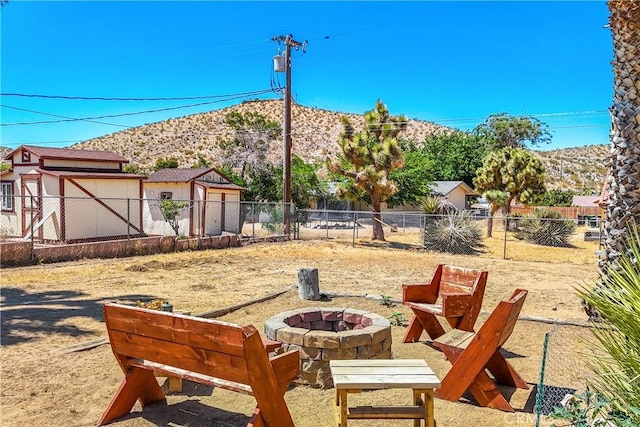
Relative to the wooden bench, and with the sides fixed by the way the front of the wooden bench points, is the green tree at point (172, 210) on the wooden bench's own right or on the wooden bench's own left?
on the wooden bench's own left

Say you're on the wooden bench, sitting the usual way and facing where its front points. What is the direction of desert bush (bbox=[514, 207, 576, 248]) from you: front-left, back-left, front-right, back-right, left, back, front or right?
front

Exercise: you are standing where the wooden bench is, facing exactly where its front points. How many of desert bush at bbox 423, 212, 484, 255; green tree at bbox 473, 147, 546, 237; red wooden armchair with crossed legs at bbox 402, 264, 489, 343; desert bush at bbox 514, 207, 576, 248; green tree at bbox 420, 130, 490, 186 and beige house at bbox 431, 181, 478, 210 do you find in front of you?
6

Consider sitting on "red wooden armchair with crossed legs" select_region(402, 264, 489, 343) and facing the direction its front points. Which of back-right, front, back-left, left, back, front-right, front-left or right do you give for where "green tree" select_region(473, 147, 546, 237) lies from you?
back-right

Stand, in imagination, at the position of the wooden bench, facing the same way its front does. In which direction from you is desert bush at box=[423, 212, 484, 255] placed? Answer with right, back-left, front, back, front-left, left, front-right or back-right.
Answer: front

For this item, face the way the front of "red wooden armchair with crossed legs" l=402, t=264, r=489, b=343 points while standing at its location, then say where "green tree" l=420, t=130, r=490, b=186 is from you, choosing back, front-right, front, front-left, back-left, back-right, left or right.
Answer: back-right

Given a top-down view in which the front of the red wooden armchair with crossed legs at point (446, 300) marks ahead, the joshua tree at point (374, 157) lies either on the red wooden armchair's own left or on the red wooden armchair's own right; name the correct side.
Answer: on the red wooden armchair's own right

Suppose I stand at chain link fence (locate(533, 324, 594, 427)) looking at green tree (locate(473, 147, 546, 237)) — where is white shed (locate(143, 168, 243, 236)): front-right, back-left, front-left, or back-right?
front-left

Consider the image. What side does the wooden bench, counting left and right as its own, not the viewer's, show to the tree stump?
front

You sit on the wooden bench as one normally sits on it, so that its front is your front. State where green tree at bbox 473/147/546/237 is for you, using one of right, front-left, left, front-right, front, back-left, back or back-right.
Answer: front

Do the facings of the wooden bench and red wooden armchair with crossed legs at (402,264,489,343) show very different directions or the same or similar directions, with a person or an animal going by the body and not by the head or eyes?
very different directions

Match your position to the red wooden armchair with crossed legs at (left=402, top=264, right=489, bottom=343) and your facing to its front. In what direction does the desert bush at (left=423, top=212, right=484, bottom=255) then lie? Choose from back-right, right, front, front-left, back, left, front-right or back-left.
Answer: back-right

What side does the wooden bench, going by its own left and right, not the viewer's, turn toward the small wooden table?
right

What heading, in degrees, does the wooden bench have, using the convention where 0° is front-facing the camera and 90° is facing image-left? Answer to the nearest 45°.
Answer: approximately 225°

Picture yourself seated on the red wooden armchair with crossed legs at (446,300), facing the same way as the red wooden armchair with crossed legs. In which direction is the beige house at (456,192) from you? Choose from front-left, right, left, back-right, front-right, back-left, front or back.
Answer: back-right
